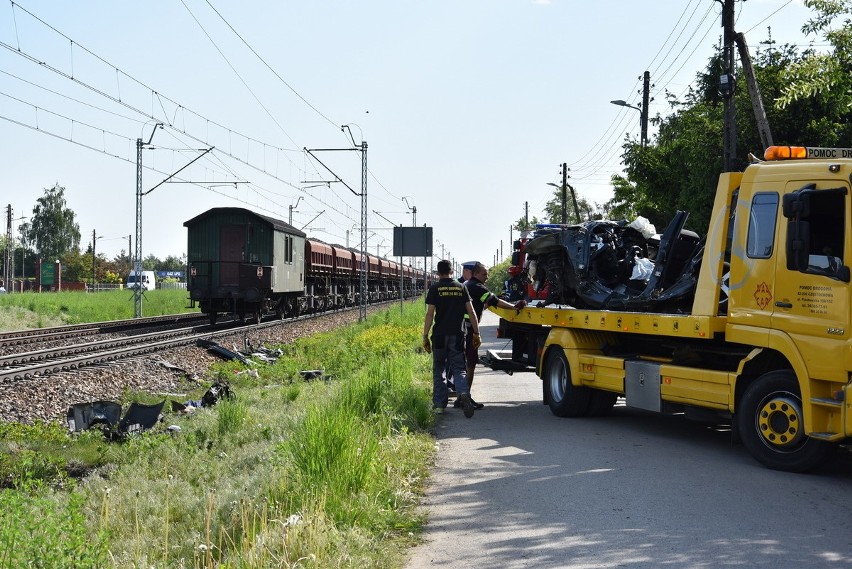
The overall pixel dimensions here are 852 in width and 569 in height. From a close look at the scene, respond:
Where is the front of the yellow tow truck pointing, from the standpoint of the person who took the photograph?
facing the viewer and to the right of the viewer

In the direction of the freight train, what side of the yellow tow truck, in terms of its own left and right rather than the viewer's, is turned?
back

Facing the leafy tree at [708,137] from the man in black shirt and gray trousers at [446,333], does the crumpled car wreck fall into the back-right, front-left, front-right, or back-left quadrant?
front-right

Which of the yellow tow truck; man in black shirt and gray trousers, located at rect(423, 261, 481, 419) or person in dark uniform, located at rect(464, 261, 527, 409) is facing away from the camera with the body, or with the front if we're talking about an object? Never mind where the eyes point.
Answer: the man in black shirt and gray trousers

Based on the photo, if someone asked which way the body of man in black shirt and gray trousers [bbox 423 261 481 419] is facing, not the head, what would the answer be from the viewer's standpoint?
away from the camera

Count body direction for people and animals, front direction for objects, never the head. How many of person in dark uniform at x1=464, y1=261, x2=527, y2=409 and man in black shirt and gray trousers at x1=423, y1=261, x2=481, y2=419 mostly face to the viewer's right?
1

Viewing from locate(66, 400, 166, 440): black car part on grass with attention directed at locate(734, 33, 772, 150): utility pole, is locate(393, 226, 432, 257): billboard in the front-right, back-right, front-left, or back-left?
front-left

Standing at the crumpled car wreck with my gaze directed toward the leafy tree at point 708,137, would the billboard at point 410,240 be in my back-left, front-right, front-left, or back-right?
front-left

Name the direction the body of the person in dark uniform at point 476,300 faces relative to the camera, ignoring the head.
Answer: to the viewer's right

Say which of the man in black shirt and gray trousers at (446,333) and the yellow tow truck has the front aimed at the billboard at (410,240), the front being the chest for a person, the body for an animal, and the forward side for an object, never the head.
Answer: the man in black shirt and gray trousers
